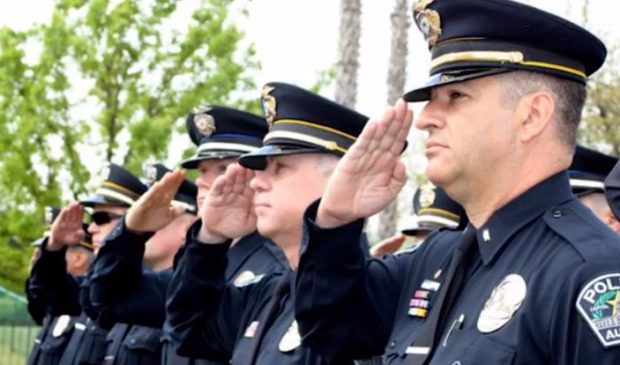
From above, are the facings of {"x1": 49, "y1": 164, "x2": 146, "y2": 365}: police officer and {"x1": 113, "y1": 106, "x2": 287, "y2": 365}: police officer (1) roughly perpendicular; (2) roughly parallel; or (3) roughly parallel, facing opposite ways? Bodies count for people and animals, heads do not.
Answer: roughly parallel

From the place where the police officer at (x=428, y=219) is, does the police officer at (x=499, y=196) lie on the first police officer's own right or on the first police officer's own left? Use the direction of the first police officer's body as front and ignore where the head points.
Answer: on the first police officer's own left

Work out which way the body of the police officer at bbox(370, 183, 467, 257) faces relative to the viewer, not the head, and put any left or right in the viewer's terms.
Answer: facing the viewer and to the left of the viewer

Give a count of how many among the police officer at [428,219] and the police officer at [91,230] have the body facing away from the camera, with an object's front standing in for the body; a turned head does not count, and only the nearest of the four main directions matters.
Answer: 0

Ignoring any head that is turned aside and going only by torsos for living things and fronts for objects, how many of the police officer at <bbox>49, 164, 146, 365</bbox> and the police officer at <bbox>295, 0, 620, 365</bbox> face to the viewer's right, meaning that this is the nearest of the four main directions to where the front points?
0

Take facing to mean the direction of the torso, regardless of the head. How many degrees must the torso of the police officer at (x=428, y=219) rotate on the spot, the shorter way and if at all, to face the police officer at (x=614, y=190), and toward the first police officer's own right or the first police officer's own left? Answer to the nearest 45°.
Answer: approximately 45° to the first police officer's own left

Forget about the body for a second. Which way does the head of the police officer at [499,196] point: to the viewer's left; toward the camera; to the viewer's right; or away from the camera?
to the viewer's left

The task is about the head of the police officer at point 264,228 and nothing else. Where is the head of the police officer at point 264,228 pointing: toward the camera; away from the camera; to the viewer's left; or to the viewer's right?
to the viewer's left

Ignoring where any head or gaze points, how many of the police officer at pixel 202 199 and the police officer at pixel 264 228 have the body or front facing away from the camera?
0

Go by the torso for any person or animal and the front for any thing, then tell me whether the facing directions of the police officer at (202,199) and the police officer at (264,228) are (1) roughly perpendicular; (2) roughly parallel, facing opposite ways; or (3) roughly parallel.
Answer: roughly parallel

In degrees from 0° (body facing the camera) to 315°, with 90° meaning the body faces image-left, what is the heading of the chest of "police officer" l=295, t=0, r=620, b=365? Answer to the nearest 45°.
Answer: approximately 45°

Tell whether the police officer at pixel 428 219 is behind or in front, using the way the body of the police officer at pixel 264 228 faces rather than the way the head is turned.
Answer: behind
